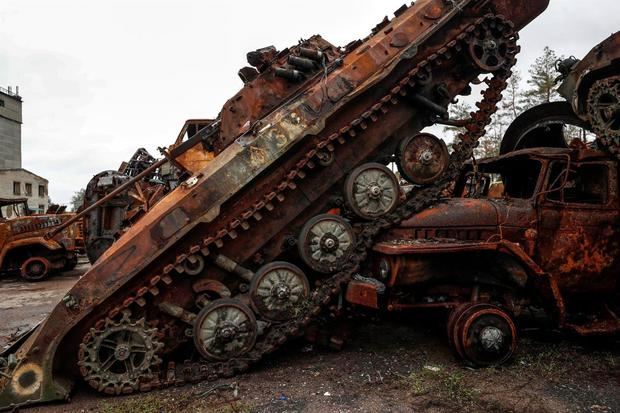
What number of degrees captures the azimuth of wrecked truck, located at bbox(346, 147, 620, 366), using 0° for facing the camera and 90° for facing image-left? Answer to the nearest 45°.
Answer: approximately 90°

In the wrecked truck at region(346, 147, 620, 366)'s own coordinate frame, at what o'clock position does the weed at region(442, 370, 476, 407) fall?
The weed is roughly at 10 o'clock from the wrecked truck.
